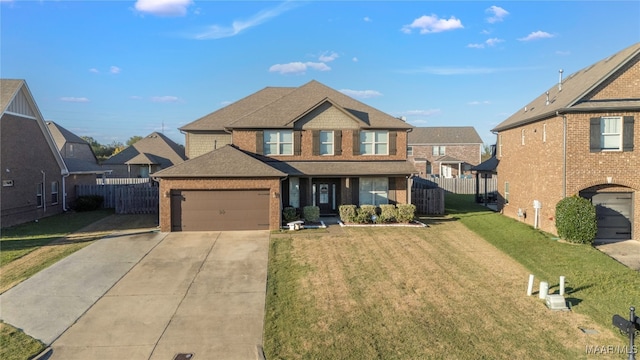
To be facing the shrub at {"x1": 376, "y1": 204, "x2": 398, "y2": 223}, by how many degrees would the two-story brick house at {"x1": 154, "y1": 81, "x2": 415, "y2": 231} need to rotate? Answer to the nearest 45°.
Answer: approximately 45° to its left

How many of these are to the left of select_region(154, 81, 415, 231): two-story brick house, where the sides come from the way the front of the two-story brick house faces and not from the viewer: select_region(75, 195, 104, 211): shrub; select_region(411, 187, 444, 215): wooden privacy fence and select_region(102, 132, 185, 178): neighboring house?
1

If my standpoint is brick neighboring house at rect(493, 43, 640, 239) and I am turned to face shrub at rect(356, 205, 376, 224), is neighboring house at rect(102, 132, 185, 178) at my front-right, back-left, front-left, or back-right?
front-right

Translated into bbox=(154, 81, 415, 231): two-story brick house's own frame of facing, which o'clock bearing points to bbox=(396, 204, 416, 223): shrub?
The shrub is roughly at 10 o'clock from the two-story brick house.

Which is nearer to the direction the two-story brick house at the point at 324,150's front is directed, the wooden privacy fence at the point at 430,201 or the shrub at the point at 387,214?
the shrub

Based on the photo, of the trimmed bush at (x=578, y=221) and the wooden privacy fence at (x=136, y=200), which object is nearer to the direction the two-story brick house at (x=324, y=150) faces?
the trimmed bush

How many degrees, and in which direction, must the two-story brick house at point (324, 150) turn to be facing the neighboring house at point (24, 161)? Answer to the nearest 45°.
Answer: approximately 90° to its right

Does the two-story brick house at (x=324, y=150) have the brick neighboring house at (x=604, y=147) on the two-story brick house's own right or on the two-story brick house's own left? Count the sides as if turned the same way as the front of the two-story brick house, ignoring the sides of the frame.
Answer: on the two-story brick house's own left

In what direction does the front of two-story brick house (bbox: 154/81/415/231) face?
toward the camera

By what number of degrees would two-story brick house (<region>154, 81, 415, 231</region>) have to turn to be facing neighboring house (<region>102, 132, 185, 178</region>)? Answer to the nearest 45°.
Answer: approximately 135° to its right

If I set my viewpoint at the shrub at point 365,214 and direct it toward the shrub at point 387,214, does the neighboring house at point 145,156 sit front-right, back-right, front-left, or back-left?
back-left

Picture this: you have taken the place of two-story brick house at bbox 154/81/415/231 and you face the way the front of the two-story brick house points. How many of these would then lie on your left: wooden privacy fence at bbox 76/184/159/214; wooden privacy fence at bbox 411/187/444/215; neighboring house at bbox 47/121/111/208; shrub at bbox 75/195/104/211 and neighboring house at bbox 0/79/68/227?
1
